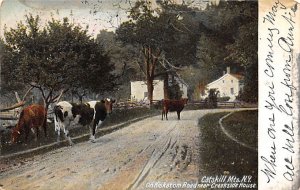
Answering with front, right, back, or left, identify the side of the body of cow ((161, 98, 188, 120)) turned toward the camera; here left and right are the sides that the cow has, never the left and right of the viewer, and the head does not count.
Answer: right
